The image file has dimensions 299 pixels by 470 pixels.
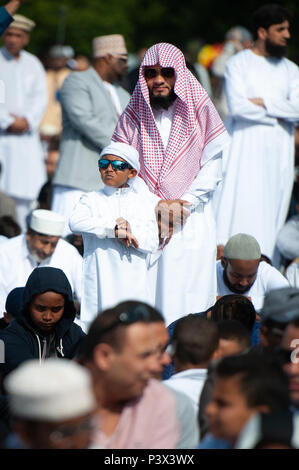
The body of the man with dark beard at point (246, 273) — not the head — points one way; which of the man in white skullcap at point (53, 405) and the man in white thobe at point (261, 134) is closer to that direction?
the man in white skullcap

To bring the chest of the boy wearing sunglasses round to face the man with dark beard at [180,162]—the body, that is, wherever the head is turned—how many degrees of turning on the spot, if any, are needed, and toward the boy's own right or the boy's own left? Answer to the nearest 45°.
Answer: approximately 135° to the boy's own left

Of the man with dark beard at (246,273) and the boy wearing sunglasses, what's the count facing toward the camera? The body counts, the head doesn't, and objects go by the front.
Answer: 2

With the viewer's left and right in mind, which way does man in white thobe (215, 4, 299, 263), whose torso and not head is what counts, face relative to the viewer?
facing the viewer and to the right of the viewer

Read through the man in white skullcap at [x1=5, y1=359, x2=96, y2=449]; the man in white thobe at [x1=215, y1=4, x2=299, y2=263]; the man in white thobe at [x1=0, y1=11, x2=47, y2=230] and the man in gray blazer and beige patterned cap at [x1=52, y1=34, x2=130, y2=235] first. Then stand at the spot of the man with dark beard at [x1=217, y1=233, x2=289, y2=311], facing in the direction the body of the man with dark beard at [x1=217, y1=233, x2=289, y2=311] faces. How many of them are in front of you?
1

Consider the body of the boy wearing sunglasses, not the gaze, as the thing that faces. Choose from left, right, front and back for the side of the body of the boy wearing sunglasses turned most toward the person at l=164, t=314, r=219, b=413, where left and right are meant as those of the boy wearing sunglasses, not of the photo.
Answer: front

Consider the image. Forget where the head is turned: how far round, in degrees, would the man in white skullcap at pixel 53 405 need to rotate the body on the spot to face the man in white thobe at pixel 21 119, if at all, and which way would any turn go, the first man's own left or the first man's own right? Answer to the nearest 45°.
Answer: approximately 135° to the first man's own left

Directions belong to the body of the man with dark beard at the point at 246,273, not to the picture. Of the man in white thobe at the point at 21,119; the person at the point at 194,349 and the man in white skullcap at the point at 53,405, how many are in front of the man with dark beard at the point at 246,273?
2
